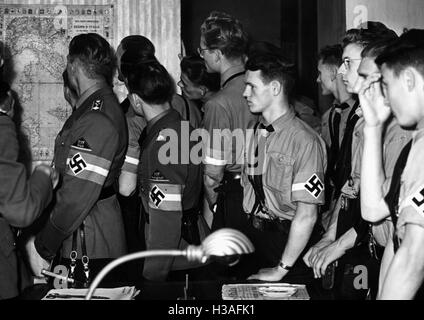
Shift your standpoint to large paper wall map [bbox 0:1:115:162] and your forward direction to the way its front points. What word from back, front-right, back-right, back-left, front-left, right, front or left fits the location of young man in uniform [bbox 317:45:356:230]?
front-left

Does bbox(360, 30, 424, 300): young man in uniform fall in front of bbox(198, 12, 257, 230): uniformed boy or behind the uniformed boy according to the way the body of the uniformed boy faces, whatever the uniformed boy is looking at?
behind

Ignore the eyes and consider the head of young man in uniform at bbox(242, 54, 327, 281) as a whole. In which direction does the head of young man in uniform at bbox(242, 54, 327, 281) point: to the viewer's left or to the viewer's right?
to the viewer's left

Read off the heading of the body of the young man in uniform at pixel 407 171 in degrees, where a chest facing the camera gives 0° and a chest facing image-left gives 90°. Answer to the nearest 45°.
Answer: approximately 90°

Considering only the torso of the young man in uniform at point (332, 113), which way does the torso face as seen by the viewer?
to the viewer's left

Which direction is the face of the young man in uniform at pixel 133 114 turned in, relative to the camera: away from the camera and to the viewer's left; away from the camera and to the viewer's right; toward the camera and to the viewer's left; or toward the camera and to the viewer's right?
away from the camera and to the viewer's left

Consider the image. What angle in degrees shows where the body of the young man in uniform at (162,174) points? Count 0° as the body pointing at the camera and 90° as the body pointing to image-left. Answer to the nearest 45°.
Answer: approximately 135°

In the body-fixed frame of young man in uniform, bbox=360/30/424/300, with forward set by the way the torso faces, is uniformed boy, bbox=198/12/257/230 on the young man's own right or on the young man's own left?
on the young man's own right

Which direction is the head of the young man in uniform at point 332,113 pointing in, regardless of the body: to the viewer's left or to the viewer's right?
to the viewer's left

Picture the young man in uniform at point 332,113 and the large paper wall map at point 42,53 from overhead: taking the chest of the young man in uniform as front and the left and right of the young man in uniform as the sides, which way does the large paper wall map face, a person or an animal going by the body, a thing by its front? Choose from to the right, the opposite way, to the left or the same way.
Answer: to the left
